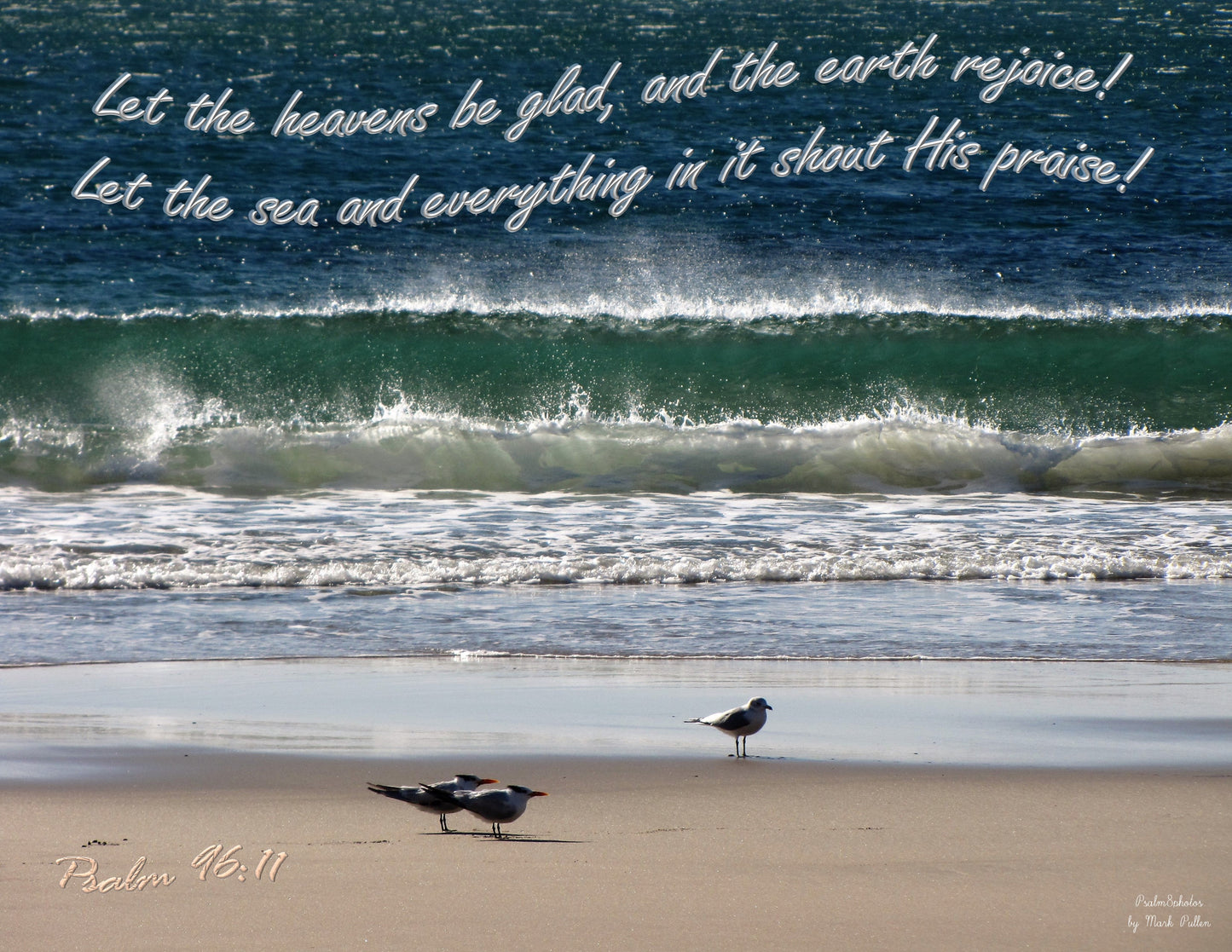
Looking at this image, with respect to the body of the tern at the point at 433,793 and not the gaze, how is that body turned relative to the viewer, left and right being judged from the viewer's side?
facing to the right of the viewer

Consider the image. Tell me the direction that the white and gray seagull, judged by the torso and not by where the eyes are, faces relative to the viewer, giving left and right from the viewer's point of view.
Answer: facing to the right of the viewer

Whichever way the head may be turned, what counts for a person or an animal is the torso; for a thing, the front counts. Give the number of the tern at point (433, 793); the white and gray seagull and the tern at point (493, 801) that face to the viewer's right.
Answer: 3

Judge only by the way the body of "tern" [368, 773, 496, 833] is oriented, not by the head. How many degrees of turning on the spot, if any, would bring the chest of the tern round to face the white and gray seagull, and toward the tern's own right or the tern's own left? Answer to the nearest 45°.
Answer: approximately 45° to the tern's own left

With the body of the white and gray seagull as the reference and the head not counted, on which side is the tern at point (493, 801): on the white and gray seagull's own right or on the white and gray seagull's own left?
on the white and gray seagull's own right

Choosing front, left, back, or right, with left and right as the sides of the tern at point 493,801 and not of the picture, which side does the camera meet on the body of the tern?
right
